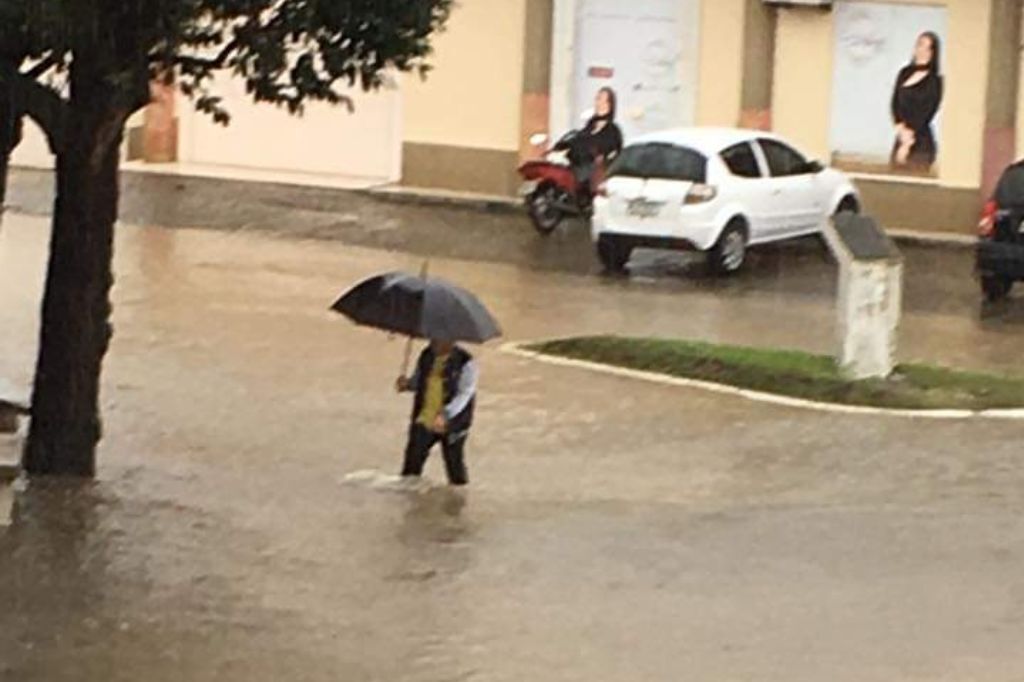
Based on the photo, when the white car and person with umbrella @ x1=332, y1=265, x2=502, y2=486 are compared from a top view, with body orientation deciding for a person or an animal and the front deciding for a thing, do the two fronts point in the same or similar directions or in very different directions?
very different directions

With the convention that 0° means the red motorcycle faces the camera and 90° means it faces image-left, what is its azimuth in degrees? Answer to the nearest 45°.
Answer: approximately 45°

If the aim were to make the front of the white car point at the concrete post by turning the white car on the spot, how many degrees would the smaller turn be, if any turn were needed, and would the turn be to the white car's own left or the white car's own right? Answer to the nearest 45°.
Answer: approximately 135° to the white car's own right

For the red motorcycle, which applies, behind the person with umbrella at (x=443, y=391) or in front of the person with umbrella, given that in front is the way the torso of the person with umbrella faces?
behind

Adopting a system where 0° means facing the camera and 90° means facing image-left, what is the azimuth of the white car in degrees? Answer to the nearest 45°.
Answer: approximately 225°

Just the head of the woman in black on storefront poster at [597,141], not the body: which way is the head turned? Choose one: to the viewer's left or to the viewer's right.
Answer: to the viewer's left

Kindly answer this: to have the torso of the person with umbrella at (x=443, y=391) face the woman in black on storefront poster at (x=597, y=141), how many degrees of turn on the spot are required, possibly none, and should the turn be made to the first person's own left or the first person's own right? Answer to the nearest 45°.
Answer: approximately 135° to the first person's own right

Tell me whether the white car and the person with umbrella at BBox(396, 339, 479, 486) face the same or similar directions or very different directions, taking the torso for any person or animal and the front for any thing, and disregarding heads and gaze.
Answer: very different directions

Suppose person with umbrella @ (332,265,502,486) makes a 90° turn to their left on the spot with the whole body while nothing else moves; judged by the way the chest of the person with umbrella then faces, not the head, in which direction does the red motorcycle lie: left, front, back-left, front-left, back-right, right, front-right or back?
back-left

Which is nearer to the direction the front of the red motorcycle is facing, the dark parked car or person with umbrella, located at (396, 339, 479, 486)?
the person with umbrella

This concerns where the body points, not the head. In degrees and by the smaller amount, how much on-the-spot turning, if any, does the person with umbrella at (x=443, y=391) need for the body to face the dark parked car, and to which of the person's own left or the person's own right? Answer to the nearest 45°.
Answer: approximately 180°
